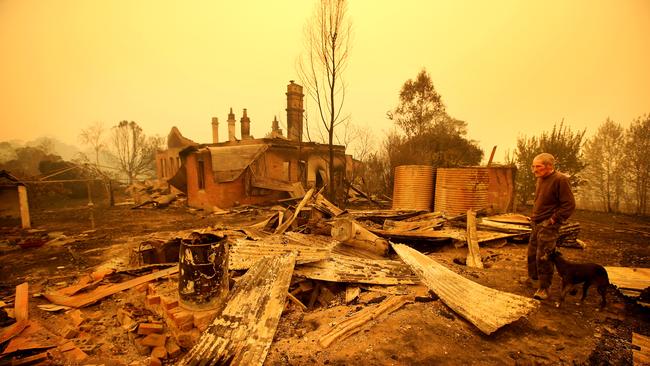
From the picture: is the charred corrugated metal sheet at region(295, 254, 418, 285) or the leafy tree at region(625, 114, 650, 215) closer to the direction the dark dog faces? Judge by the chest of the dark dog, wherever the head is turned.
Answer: the charred corrugated metal sheet

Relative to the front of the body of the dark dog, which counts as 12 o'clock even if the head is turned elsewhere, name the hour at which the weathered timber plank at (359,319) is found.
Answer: The weathered timber plank is roughly at 10 o'clock from the dark dog.

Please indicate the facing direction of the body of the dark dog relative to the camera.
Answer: to the viewer's left
